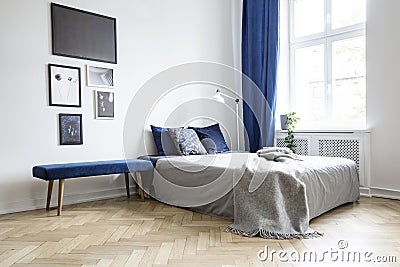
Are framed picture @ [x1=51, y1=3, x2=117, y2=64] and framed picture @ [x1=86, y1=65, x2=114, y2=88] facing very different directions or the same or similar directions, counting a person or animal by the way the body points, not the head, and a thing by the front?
same or similar directions

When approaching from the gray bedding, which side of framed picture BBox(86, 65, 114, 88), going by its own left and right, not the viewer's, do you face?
front

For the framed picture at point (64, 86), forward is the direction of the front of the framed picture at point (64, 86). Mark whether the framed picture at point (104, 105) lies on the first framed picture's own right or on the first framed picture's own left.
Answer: on the first framed picture's own left

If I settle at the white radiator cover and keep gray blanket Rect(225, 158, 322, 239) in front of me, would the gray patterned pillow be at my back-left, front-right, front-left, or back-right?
front-right

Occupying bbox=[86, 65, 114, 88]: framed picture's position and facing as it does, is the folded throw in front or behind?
in front

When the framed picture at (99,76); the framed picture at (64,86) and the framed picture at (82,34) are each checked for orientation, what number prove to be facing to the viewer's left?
0

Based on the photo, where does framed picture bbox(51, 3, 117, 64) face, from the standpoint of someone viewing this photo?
facing the viewer and to the right of the viewer

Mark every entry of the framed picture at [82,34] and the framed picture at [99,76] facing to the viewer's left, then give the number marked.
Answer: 0
